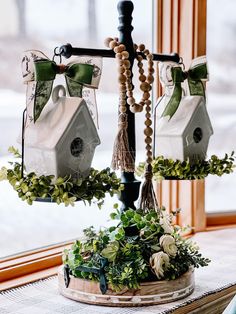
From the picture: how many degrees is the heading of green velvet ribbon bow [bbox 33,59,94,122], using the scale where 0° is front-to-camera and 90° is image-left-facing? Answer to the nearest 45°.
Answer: approximately 0°

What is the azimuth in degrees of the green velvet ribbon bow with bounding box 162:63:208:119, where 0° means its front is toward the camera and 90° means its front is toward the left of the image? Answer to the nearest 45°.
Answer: approximately 0°

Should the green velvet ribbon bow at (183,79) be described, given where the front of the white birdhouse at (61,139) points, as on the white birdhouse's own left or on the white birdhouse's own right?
on the white birdhouse's own left

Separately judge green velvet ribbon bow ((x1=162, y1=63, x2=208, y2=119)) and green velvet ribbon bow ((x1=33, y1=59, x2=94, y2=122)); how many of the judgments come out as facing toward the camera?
2

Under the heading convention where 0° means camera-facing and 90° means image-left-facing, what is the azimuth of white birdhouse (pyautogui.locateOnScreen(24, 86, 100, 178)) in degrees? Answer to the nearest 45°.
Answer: approximately 315°

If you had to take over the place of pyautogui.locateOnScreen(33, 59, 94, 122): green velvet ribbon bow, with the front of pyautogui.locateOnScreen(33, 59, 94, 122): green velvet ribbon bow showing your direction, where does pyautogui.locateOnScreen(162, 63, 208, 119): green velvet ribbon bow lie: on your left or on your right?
on your left

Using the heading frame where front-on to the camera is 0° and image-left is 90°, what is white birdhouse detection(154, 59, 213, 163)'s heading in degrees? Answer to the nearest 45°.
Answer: approximately 315°

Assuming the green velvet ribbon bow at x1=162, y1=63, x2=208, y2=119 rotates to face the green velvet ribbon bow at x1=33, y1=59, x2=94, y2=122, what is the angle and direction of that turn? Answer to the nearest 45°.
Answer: approximately 45° to its right
